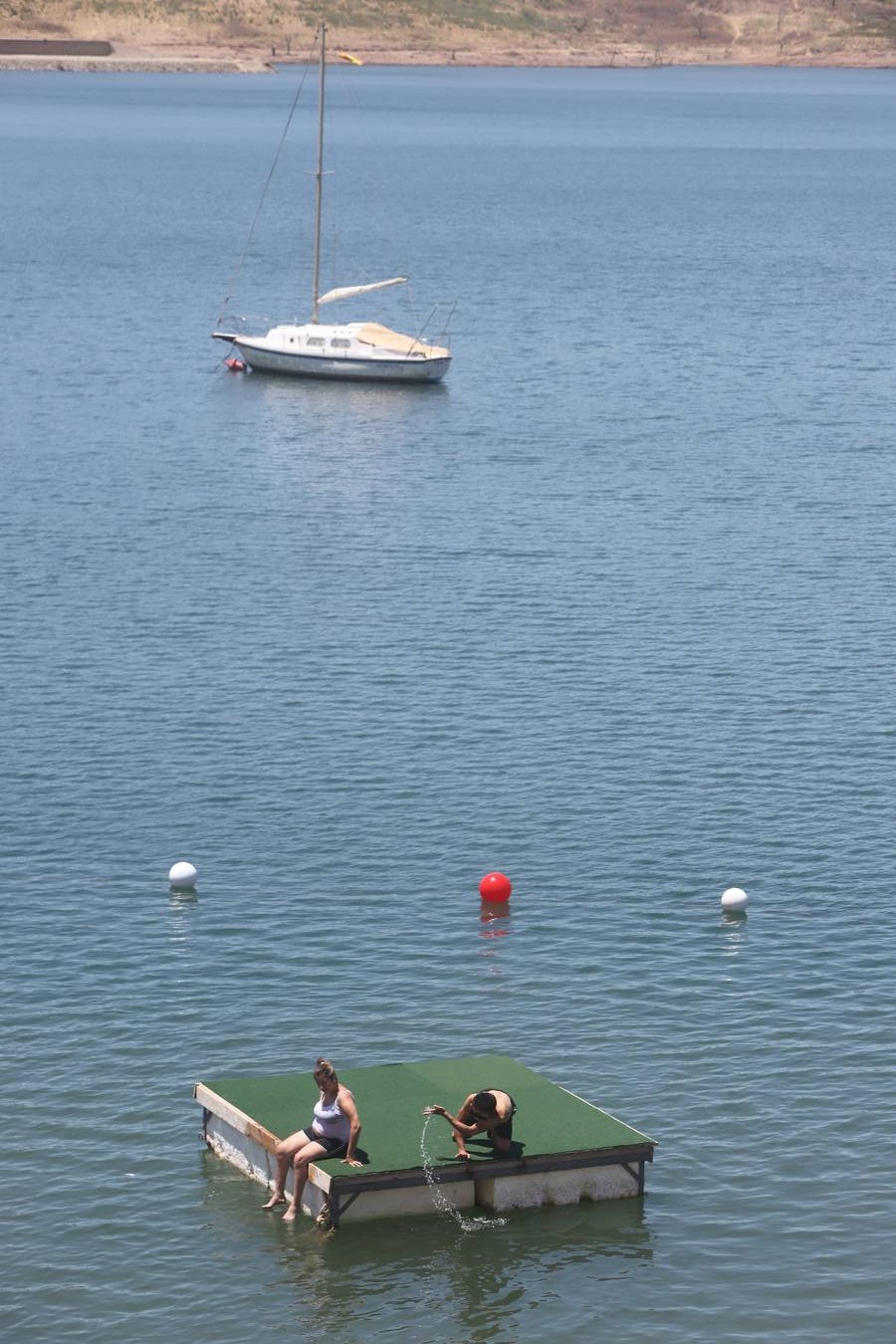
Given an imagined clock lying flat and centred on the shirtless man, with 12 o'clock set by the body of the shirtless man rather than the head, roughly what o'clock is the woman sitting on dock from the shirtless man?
The woman sitting on dock is roughly at 1 o'clock from the shirtless man.

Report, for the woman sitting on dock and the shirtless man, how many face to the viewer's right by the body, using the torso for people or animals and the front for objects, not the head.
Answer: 0

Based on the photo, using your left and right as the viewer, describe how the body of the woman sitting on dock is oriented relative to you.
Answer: facing the viewer and to the left of the viewer

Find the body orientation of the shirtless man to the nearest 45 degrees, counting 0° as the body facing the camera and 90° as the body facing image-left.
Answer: approximately 45°

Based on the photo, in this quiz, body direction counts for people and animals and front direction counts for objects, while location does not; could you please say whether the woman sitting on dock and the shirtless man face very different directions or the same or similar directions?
same or similar directions

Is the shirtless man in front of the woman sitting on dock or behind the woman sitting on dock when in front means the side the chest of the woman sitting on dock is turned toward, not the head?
behind
